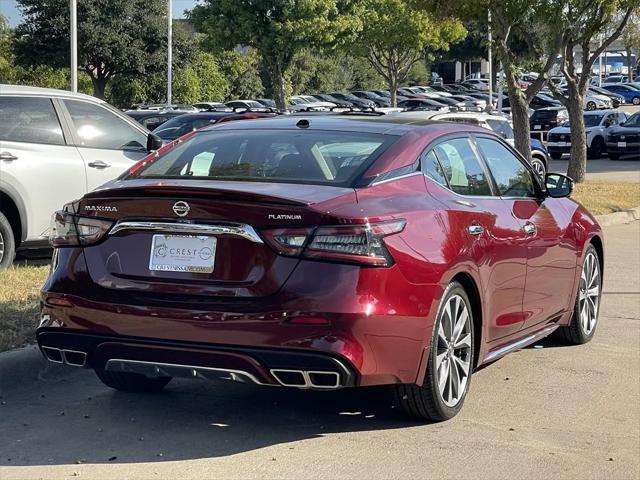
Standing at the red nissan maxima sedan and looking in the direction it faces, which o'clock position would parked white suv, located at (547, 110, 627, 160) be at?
The parked white suv is roughly at 11 o'clock from the red nissan maxima sedan.

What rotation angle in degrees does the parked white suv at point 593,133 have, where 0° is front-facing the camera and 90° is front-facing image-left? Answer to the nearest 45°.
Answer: approximately 45°

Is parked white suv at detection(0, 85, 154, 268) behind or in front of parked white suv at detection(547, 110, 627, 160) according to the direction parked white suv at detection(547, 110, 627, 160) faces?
in front

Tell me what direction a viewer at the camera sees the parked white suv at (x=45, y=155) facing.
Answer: facing away from the viewer and to the right of the viewer

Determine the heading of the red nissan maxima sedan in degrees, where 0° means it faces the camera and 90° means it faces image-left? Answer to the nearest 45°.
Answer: approximately 225°

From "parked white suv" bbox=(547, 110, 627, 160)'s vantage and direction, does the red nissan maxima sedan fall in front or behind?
in front
